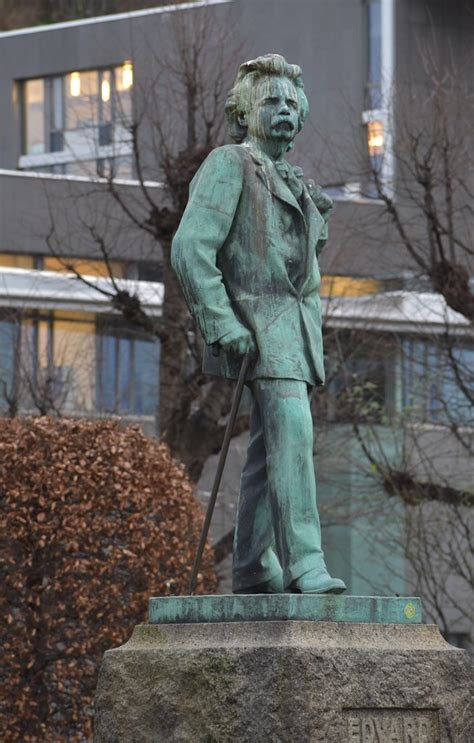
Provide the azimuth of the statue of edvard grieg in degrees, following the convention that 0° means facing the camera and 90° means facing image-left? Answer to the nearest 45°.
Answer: approximately 315°

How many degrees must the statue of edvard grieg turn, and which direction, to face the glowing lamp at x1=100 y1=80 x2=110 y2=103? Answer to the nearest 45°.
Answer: approximately 135° to its left

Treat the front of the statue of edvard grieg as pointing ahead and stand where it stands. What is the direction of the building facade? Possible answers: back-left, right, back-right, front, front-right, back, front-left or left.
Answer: back-left

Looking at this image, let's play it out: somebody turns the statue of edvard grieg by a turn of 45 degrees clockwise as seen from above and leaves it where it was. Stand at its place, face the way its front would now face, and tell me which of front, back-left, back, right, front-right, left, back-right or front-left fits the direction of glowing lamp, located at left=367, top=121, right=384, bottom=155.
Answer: back

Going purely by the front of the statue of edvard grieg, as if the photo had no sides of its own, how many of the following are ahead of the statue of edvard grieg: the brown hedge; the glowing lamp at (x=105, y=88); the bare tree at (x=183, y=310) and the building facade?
0

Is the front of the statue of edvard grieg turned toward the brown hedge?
no

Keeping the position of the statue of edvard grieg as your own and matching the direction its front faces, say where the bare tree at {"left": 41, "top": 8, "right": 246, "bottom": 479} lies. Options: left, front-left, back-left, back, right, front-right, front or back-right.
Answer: back-left
